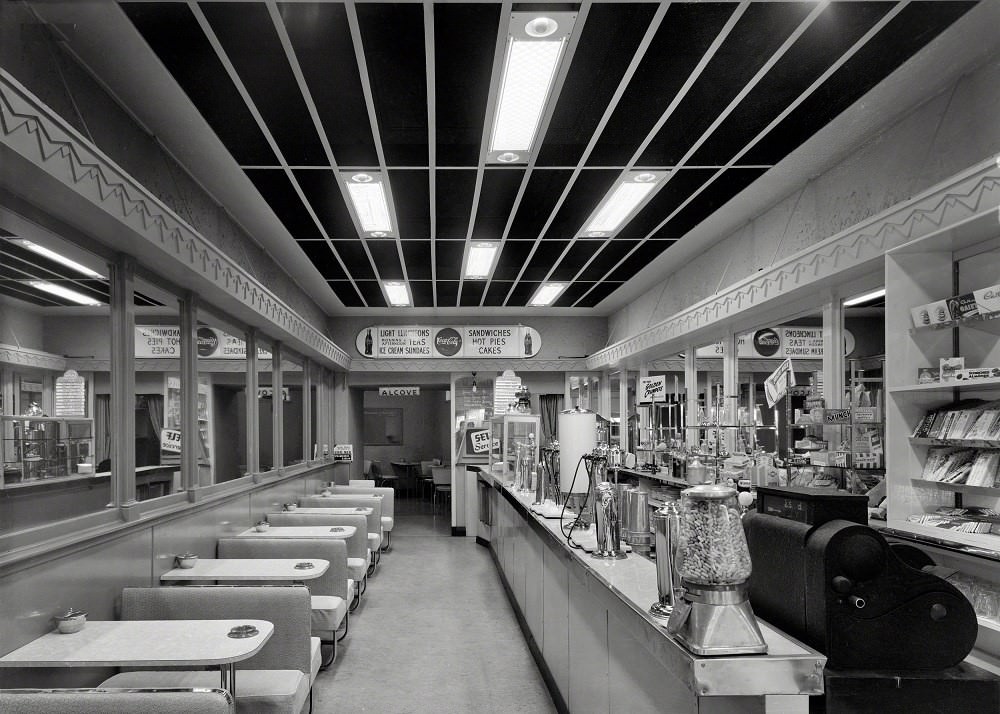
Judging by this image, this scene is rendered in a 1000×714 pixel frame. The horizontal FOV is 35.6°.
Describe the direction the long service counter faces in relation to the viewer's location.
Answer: facing to the left of the viewer

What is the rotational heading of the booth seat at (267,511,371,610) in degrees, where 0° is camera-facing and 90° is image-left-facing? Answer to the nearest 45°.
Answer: approximately 0°
